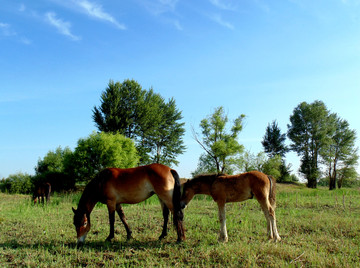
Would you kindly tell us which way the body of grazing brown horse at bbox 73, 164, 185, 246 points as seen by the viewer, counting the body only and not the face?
to the viewer's left

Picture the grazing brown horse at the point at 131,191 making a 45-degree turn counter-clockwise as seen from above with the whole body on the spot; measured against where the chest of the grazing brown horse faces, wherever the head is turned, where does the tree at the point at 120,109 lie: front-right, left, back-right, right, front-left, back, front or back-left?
back-right

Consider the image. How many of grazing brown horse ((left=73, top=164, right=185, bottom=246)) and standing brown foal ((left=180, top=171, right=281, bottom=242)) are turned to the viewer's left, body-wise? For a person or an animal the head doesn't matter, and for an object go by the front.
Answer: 2

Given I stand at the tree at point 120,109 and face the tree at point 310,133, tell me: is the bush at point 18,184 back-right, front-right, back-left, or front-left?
back-right
